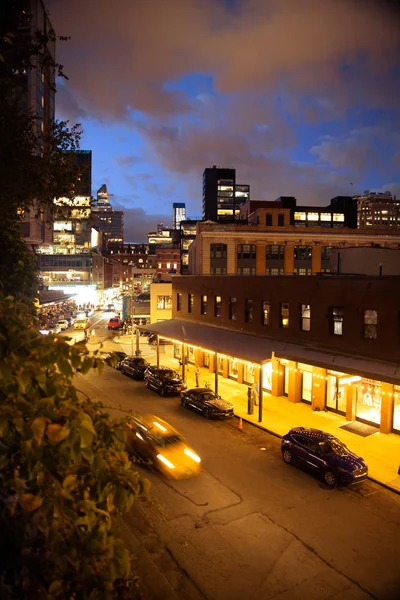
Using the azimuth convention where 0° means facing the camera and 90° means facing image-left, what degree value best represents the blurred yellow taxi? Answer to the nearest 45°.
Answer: approximately 315°

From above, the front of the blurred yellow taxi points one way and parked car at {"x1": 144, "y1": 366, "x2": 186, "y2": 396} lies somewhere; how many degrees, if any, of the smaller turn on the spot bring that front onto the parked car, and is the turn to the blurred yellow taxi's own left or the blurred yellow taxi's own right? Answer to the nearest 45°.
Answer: approximately 135° to the blurred yellow taxi's own left
